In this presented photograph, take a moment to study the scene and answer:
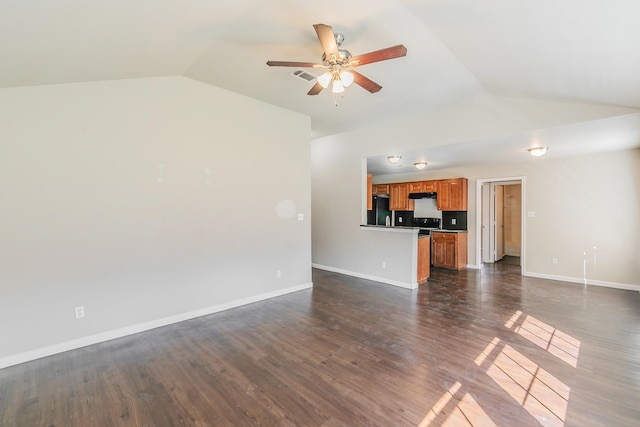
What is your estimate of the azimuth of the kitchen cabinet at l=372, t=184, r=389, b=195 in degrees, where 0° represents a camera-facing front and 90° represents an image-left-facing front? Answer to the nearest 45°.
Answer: approximately 45°

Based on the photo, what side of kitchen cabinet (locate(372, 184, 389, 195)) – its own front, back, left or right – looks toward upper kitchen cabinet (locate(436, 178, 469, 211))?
left

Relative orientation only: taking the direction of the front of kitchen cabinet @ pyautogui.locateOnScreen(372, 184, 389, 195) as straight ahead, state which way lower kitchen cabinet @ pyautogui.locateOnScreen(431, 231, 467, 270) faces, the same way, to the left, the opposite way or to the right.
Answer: the same way

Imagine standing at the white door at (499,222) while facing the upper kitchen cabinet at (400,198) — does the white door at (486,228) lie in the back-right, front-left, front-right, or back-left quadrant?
front-left

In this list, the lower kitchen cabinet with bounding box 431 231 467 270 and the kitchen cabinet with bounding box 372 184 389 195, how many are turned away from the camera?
0

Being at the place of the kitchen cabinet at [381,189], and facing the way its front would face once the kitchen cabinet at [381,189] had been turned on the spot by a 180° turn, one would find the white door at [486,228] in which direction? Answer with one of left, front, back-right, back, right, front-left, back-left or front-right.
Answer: front-right

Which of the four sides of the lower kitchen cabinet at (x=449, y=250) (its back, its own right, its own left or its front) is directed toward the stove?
right

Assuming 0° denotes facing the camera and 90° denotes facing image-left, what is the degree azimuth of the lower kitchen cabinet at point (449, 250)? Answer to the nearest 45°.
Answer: approximately 45°
